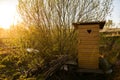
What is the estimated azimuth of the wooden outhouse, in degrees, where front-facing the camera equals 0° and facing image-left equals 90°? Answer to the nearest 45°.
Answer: approximately 0°
